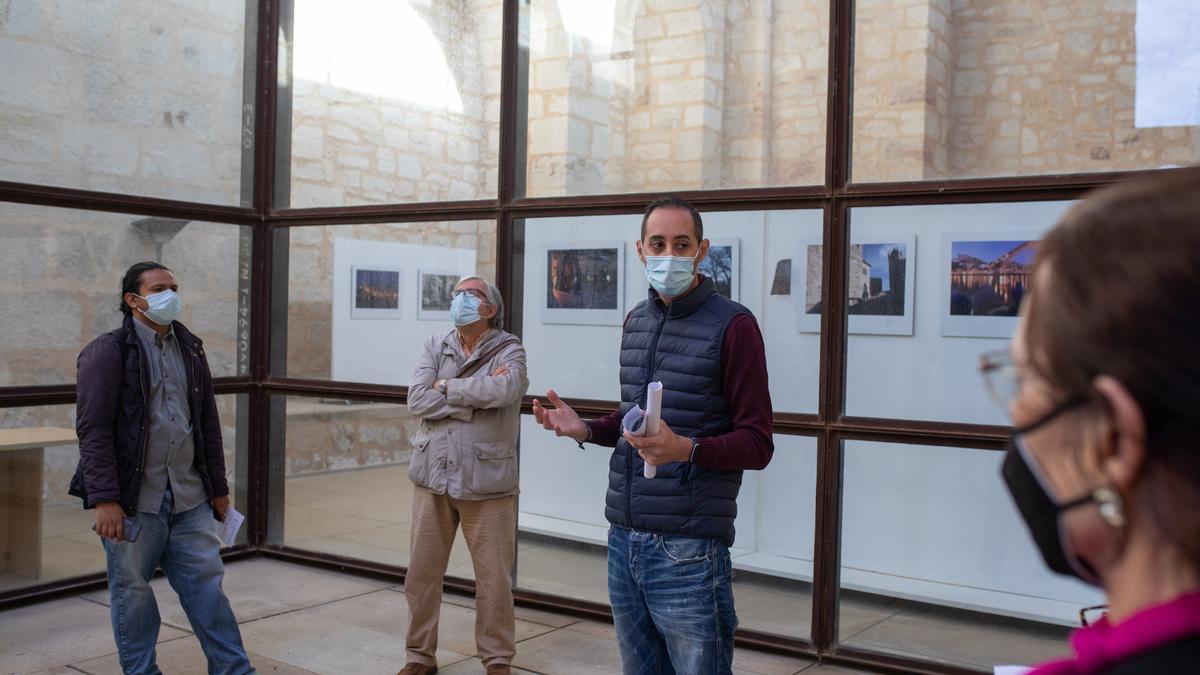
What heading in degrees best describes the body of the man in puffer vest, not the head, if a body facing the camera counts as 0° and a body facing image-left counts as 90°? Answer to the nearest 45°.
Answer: approximately 45°

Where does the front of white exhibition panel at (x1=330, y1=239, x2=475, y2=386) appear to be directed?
toward the camera

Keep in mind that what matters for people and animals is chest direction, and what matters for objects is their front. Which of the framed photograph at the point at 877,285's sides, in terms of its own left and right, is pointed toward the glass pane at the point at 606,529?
right

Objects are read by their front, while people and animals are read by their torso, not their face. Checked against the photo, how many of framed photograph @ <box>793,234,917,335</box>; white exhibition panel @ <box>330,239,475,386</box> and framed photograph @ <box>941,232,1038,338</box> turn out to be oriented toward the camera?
3

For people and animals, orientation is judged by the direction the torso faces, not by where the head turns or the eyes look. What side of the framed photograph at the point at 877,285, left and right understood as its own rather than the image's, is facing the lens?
front

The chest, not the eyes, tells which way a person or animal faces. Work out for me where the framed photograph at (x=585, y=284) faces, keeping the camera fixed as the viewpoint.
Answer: facing the viewer and to the left of the viewer

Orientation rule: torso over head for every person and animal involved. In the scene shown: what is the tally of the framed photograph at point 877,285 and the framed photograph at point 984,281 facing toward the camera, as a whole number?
2

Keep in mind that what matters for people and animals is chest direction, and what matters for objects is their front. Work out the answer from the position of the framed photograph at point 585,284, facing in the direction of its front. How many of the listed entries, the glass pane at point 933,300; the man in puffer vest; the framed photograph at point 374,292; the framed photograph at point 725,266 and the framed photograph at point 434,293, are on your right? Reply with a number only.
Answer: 2

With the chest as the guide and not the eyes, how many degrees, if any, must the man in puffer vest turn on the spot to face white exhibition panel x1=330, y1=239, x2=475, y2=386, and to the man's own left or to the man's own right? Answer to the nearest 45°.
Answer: approximately 90° to the man's own right

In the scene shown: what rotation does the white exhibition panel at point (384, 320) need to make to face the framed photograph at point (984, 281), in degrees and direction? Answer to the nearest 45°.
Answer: approximately 45° to its left

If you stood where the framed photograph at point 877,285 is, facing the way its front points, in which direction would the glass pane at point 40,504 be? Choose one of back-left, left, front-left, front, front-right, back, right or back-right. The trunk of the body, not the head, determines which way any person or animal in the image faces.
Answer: right

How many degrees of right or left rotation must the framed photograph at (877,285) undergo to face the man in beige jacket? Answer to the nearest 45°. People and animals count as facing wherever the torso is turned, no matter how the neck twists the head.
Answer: approximately 90° to its right

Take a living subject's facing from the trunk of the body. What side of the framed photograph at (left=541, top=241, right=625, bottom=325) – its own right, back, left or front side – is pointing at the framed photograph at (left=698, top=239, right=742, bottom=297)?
left

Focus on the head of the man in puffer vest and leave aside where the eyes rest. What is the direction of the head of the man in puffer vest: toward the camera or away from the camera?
toward the camera

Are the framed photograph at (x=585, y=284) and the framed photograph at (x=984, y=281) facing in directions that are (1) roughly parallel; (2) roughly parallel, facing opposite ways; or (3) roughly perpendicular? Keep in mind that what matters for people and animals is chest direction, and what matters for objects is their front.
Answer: roughly parallel

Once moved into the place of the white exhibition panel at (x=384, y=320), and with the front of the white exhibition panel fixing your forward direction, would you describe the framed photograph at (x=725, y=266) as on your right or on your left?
on your left

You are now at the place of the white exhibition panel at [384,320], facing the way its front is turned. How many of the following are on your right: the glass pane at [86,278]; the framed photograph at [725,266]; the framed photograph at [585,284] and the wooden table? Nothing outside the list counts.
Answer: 2

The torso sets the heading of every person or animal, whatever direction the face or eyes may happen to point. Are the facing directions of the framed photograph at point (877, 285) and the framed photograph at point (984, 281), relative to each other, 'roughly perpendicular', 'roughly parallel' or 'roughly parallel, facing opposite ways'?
roughly parallel
